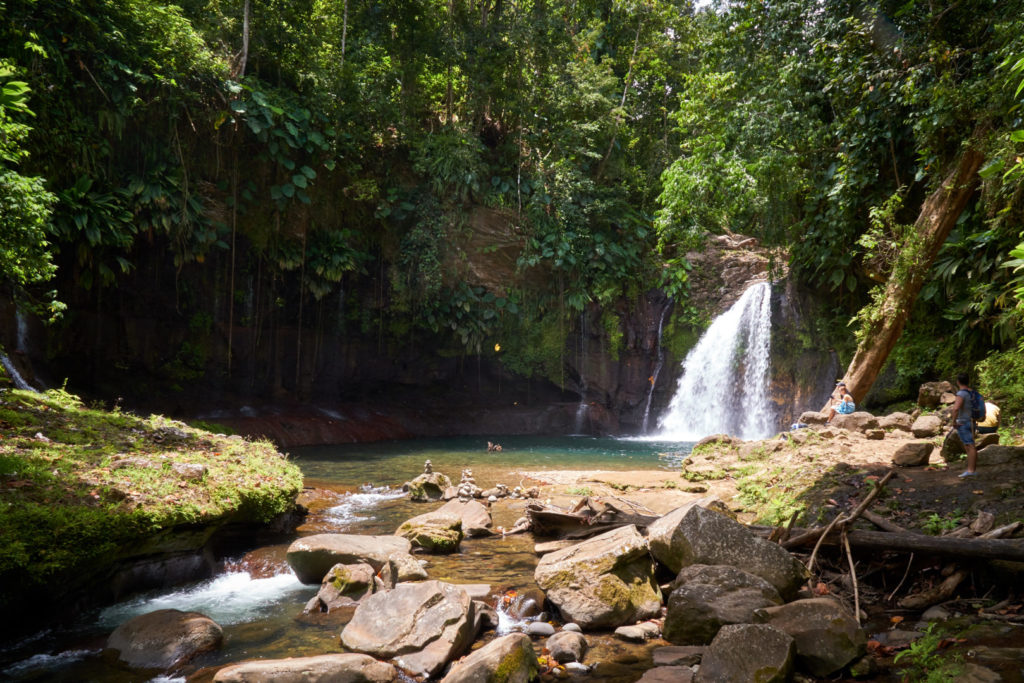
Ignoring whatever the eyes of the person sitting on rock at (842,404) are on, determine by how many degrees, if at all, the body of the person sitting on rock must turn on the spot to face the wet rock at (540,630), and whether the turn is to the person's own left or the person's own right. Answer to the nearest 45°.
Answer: approximately 90° to the person's own left

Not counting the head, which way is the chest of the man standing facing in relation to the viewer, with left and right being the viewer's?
facing to the left of the viewer

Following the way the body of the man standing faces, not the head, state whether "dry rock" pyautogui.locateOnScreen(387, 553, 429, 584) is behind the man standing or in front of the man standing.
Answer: in front

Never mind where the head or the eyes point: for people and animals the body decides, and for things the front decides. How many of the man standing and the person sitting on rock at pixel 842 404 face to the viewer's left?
2

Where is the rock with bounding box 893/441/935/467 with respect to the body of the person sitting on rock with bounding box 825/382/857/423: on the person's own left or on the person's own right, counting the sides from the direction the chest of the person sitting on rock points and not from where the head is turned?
on the person's own left

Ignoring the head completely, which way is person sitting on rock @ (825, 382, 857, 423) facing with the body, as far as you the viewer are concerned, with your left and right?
facing to the left of the viewer

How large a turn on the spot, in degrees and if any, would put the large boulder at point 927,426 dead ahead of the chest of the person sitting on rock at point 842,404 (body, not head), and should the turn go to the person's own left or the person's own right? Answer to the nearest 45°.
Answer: approximately 135° to the person's own left

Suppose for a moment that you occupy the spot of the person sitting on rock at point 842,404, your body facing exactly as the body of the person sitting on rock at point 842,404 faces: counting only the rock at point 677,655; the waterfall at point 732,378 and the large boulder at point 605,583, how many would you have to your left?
2

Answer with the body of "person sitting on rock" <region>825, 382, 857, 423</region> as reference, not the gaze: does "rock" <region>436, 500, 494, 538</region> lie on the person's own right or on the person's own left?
on the person's own left

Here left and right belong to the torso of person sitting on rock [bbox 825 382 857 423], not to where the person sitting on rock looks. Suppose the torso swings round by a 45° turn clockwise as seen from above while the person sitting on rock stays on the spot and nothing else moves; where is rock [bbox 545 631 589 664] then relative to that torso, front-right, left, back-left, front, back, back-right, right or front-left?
back-left

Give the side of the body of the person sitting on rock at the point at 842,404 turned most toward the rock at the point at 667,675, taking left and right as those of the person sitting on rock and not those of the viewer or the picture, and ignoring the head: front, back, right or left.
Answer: left
